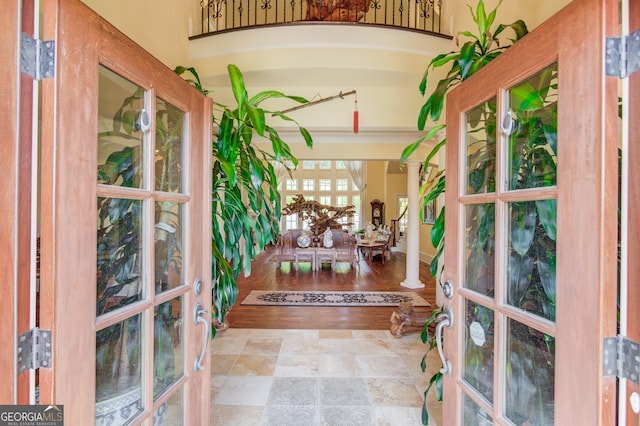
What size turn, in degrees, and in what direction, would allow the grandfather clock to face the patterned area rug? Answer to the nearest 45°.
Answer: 0° — it already faces it

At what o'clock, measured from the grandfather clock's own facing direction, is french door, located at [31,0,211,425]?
The french door is roughly at 12 o'clock from the grandfather clock.

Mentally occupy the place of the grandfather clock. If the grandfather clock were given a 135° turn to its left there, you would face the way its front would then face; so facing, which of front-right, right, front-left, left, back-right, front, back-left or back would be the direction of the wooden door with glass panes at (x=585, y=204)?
back-right

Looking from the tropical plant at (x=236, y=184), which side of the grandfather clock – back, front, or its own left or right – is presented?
front

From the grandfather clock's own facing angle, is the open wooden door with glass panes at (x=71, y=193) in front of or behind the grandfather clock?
in front

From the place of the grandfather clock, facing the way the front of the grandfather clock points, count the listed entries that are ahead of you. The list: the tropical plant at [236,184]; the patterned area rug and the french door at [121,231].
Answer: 3

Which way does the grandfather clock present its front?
toward the camera

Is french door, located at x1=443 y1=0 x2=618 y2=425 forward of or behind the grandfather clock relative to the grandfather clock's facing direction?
forward
